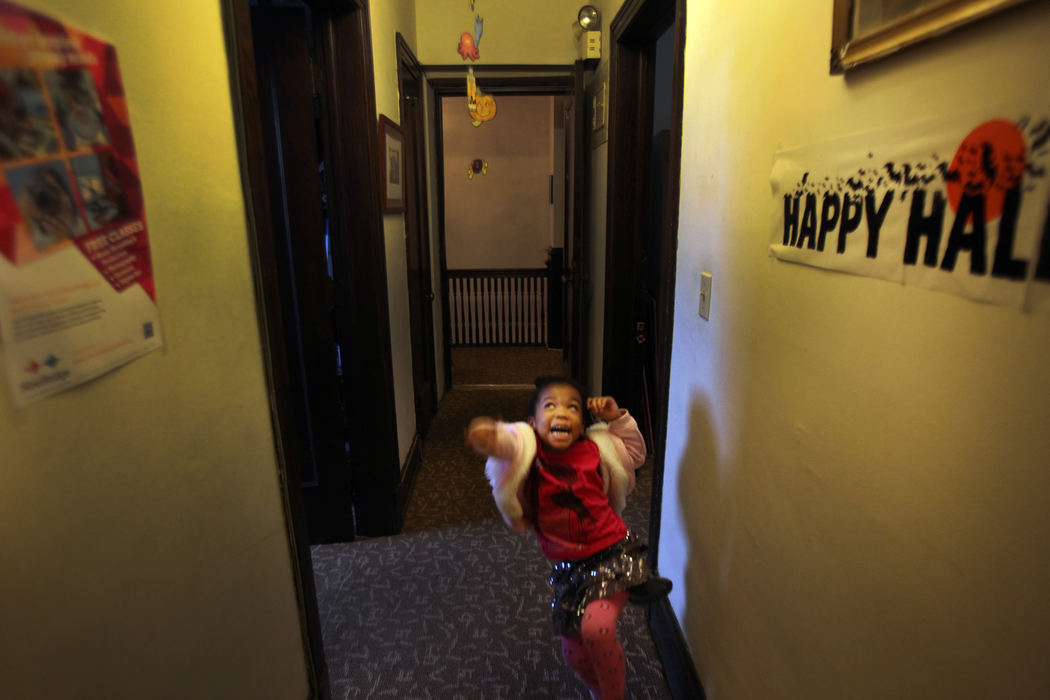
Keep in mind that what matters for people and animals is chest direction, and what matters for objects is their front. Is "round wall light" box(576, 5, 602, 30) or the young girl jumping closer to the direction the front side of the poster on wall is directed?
the young girl jumping

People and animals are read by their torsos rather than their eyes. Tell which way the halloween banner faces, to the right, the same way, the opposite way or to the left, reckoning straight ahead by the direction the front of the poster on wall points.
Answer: the opposite way

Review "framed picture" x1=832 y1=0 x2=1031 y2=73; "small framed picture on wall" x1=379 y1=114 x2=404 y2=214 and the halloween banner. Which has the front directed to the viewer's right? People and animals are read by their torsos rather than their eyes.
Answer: the small framed picture on wall

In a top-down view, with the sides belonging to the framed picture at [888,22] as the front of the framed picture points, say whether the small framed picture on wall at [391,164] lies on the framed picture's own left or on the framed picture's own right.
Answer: on the framed picture's own right

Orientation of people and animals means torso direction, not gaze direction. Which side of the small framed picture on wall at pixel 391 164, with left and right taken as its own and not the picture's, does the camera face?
right

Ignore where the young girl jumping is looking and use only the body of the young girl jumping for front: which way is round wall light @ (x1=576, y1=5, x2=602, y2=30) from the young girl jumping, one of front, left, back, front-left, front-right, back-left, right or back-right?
back
